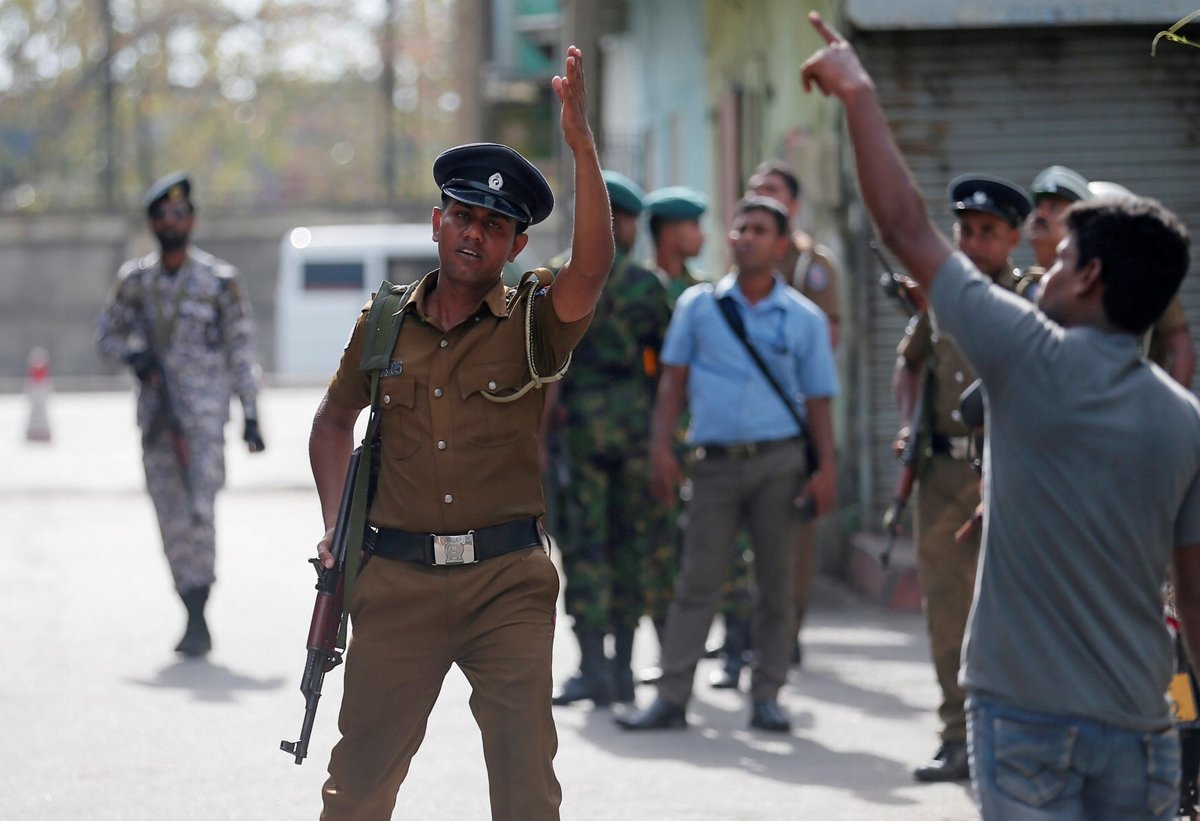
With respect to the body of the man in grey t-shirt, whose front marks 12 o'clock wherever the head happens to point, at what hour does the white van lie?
The white van is roughly at 1 o'clock from the man in grey t-shirt.

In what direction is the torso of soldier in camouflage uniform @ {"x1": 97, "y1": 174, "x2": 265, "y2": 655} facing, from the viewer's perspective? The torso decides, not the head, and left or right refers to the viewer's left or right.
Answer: facing the viewer

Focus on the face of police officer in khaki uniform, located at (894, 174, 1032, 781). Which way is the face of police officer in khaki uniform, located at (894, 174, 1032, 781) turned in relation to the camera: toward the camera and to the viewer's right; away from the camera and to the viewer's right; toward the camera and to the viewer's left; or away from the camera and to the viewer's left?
toward the camera and to the viewer's left

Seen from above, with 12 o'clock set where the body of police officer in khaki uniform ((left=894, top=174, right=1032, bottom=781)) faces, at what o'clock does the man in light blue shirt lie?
The man in light blue shirt is roughly at 3 o'clock from the police officer in khaki uniform.

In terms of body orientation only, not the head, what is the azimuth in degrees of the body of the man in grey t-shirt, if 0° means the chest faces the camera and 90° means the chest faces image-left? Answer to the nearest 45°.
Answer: approximately 135°

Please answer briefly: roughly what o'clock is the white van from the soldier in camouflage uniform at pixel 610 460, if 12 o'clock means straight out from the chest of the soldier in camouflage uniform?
The white van is roughly at 4 o'clock from the soldier in camouflage uniform.

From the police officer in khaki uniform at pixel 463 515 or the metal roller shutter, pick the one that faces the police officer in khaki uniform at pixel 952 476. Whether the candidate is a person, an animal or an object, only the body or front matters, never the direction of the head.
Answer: the metal roller shutter

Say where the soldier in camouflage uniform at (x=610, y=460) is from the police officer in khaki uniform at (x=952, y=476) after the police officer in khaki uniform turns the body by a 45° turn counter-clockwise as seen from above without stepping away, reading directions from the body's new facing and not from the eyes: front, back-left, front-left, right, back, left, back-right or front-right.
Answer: back-right

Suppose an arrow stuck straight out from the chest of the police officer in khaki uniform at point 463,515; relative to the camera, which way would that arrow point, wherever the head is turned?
toward the camera

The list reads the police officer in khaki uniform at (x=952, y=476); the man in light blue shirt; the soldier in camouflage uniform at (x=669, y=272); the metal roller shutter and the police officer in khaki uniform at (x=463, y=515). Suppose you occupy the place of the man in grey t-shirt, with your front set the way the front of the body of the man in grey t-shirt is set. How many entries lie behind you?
0

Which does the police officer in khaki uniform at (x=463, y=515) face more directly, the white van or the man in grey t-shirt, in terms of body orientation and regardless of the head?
the man in grey t-shirt

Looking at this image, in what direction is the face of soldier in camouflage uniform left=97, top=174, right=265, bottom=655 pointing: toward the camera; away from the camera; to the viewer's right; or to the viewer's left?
toward the camera

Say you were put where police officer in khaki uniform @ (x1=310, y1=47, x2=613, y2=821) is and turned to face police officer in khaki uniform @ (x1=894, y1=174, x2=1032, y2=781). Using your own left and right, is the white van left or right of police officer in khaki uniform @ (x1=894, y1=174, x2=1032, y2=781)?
left

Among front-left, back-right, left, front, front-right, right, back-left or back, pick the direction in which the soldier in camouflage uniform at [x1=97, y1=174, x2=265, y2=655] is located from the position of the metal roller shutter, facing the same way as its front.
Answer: front-right
